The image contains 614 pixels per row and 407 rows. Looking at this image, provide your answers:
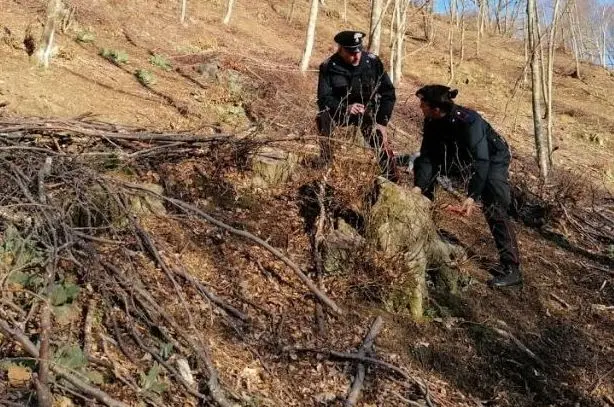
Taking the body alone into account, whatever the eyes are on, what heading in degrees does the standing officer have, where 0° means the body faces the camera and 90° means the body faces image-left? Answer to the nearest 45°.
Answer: approximately 0°

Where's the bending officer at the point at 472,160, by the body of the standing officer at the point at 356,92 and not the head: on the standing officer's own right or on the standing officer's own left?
on the standing officer's own left

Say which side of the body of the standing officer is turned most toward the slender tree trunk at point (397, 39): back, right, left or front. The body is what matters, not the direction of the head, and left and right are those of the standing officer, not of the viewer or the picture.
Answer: back

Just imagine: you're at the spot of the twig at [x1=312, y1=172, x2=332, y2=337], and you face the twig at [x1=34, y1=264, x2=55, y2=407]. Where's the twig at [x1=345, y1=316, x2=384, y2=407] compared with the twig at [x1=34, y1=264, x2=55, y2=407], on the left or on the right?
left

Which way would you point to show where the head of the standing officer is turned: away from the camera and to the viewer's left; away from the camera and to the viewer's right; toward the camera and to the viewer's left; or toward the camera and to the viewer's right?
toward the camera and to the viewer's right

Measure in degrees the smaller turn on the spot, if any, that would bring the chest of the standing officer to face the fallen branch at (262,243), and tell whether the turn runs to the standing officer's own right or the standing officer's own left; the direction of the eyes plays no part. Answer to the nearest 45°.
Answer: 0° — they already face it

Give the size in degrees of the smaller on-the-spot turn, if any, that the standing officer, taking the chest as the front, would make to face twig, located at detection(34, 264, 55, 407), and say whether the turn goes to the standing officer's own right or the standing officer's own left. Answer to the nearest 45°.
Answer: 0° — they already face it

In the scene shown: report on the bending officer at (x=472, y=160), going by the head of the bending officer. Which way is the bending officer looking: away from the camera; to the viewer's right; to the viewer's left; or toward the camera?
to the viewer's left

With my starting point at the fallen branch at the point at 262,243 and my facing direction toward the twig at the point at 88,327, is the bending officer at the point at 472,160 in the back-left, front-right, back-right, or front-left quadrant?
back-left

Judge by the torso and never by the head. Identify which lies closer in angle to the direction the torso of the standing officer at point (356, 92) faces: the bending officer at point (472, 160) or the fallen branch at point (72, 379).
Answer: the fallen branch
